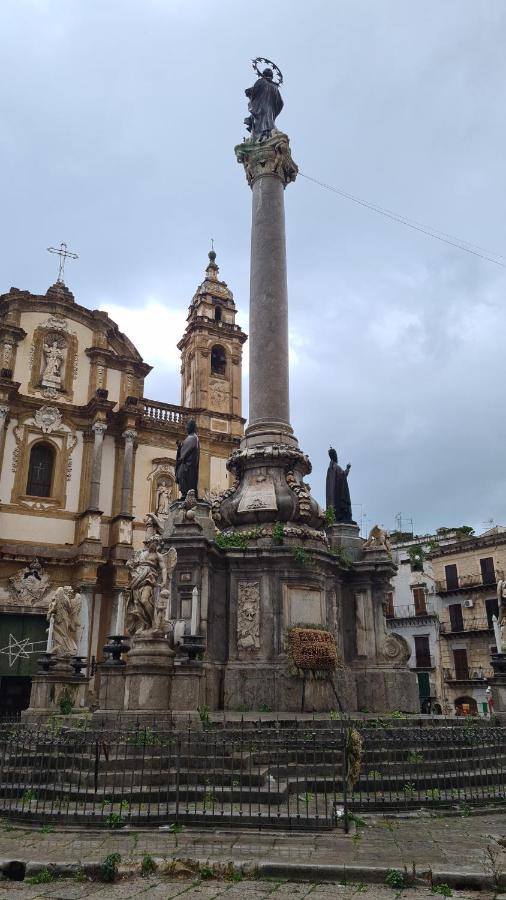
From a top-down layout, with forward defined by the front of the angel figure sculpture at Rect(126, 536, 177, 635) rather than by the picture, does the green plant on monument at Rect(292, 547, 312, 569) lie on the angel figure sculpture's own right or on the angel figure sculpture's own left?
on the angel figure sculpture's own left

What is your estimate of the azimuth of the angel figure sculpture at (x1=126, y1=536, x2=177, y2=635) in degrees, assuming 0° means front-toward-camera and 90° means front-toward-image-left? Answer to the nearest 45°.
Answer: approximately 0°

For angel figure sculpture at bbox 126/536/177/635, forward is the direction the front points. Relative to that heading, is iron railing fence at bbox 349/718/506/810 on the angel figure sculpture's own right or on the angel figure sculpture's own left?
on the angel figure sculpture's own left

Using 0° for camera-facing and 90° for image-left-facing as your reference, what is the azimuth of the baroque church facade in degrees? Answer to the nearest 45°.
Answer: approximately 315°
